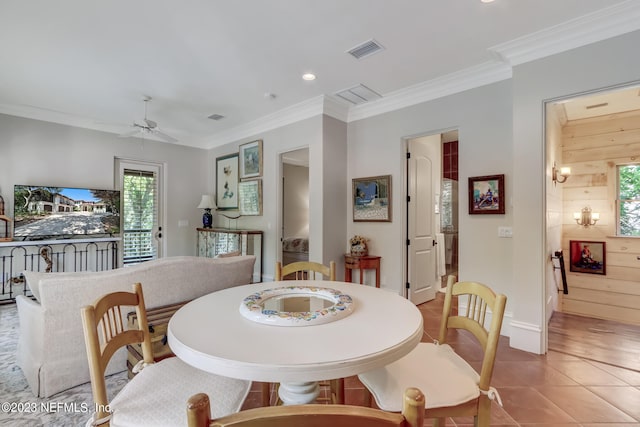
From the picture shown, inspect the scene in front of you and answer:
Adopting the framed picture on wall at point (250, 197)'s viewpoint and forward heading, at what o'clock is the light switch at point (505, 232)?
The light switch is roughly at 9 o'clock from the framed picture on wall.

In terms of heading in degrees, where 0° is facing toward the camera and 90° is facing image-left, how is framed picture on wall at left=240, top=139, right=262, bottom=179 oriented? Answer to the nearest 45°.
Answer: approximately 45°

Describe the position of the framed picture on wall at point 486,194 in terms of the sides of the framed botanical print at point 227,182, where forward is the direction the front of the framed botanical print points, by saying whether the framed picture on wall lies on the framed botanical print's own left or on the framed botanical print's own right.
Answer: on the framed botanical print's own left

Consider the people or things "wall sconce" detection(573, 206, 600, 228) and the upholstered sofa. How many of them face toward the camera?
1

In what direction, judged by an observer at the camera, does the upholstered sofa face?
facing away from the viewer and to the left of the viewer

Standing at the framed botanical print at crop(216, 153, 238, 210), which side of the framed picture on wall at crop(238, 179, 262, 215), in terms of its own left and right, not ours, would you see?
right

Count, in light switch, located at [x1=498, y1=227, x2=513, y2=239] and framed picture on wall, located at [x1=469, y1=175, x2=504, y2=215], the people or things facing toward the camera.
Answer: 2

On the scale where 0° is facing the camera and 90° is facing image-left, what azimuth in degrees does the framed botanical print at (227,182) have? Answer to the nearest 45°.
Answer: approximately 45°

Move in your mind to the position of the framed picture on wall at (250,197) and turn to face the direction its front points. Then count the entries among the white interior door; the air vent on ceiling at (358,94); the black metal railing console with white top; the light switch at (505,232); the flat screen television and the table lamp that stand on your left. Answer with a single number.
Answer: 3

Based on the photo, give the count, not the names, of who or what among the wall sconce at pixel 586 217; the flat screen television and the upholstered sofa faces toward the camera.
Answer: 2

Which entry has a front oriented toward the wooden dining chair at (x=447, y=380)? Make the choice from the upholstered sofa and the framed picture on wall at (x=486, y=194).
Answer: the framed picture on wall

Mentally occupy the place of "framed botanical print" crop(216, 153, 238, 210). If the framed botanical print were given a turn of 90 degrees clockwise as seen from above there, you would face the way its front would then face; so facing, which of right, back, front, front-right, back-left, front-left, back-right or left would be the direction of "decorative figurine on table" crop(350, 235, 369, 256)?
back

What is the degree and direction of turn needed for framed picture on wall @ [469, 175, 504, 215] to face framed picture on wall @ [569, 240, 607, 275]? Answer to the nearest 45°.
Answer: approximately 135° to its left

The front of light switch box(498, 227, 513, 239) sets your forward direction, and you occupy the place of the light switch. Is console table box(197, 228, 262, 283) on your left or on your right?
on your right
